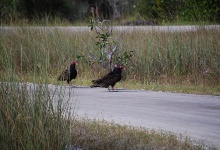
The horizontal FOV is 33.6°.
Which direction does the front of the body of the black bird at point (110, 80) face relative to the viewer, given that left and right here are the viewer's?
facing to the right of the viewer
